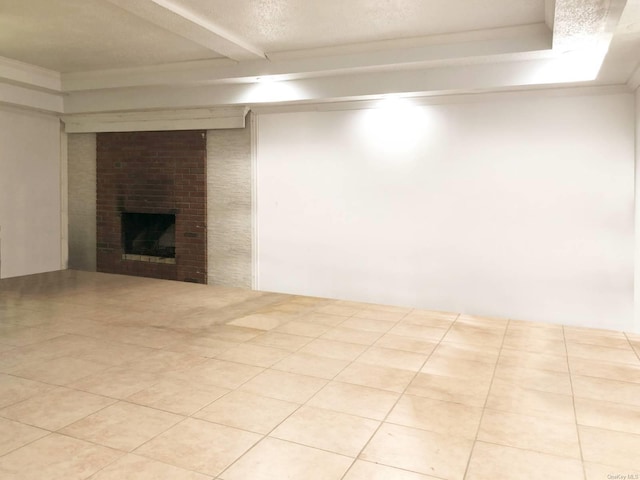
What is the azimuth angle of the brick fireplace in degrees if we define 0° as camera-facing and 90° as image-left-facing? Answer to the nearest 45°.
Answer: approximately 45°
